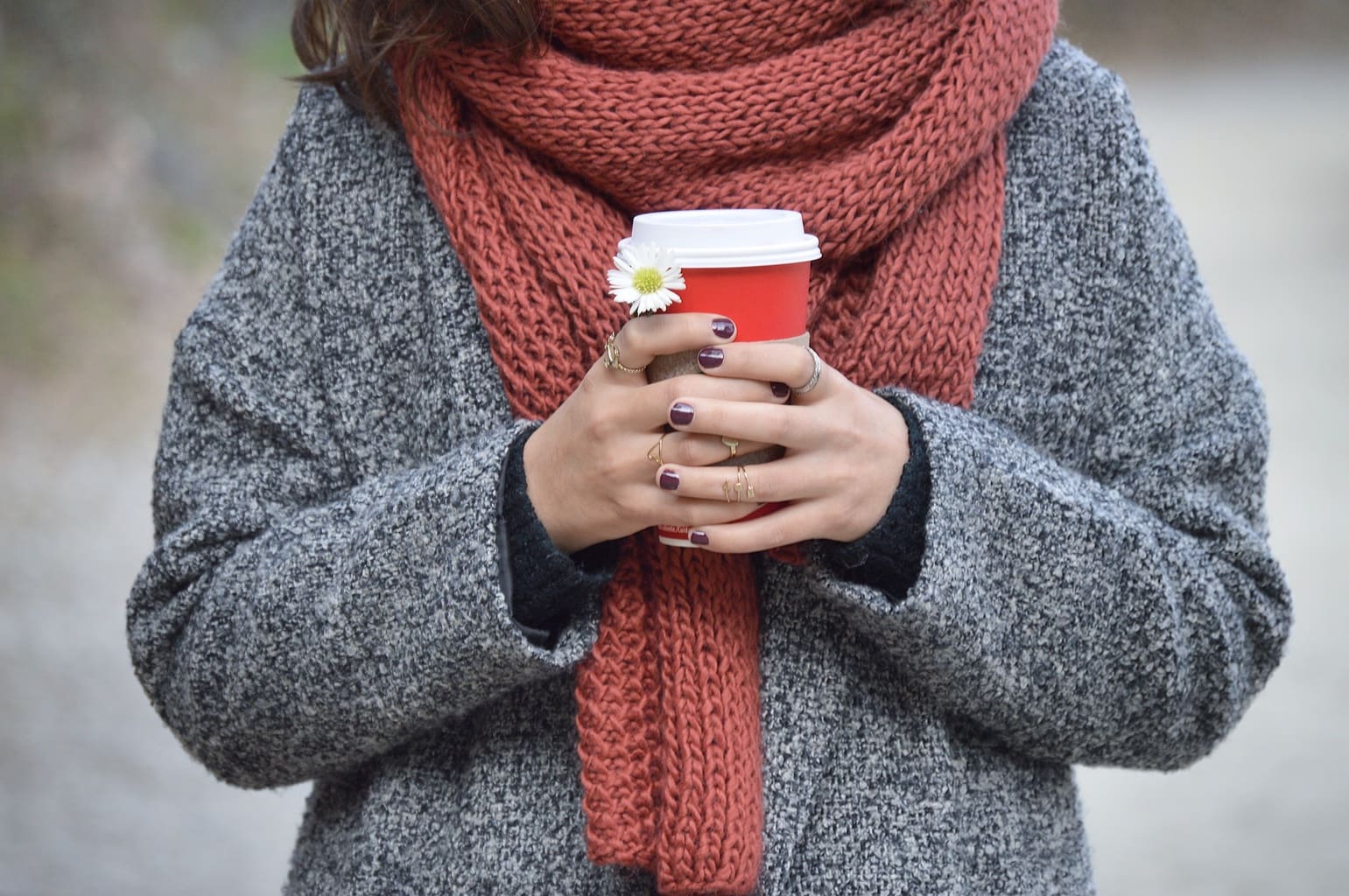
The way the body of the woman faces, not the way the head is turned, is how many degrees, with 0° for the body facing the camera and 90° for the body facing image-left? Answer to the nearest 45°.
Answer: approximately 0°
